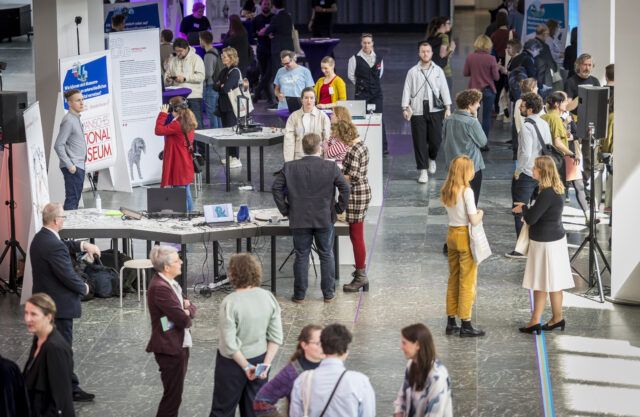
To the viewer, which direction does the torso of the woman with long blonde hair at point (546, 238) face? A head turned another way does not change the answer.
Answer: to the viewer's left

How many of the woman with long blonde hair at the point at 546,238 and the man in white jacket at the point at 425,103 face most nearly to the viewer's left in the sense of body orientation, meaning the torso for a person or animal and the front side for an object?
1

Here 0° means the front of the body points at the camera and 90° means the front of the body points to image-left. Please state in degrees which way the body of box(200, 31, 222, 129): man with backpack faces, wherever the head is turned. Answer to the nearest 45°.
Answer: approximately 90°

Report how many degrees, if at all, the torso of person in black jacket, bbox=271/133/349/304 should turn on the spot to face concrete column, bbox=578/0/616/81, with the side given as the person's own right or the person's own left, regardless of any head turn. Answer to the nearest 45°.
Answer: approximately 45° to the person's own right

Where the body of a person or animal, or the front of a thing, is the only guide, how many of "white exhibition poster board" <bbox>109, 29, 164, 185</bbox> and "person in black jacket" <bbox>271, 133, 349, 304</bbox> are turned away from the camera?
1

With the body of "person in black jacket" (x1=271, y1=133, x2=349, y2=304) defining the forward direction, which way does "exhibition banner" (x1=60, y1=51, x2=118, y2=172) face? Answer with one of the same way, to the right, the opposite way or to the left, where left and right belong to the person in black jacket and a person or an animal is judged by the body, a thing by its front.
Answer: the opposite way

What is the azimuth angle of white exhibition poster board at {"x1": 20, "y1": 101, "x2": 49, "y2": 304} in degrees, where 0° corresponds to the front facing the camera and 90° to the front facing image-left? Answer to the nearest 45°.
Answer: approximately 315°

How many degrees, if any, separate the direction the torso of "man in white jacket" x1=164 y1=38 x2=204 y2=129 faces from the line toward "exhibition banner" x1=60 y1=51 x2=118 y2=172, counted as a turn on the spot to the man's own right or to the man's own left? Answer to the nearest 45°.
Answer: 0° — they already face it

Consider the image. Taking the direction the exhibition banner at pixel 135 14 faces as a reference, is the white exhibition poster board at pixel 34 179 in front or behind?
in front

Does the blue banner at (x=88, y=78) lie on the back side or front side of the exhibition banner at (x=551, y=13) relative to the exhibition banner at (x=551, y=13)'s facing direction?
on the front side

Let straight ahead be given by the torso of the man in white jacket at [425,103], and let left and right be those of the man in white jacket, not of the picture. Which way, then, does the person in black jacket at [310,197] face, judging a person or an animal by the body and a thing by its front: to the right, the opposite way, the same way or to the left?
the opposite way

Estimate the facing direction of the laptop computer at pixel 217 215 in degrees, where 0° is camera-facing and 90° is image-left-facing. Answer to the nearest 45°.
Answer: approximately 0°

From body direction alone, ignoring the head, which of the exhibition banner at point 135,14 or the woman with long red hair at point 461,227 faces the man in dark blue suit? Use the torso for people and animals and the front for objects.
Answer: the exhibition banner

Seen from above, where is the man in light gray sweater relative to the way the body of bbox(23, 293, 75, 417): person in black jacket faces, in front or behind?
behind
